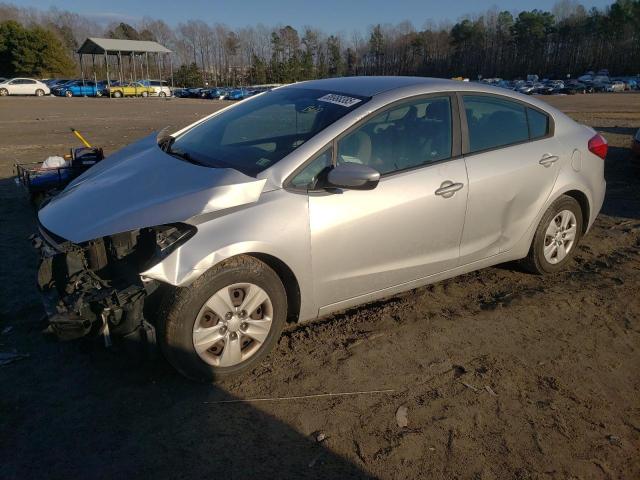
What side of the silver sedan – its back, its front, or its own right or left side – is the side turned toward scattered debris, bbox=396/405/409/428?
left

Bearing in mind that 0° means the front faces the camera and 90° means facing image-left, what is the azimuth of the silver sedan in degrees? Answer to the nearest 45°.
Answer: approximately 45°

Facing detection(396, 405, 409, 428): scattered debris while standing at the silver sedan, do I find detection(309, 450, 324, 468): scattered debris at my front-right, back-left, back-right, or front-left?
front-right

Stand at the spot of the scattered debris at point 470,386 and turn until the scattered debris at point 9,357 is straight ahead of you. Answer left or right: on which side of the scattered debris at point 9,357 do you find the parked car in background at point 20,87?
right

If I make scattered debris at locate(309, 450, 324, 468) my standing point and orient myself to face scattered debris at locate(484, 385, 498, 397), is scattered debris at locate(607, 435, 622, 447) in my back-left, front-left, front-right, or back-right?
front-right

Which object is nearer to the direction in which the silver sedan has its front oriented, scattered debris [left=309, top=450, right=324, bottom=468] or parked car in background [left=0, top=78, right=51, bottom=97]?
the scattered debris

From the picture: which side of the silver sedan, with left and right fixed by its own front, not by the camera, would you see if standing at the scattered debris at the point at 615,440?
left

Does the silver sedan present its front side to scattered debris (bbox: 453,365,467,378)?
no

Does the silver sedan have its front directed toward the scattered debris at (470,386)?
no

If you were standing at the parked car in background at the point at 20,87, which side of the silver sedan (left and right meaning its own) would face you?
right

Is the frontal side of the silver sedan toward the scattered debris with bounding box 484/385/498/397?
no

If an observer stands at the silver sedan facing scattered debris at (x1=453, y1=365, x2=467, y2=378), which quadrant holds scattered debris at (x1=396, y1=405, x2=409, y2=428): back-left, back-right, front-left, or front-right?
front-right

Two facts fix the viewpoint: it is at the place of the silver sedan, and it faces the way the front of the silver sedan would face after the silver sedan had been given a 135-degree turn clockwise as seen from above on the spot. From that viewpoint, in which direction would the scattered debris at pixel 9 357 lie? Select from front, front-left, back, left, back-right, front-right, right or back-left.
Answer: left

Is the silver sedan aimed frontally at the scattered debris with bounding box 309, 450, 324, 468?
no
